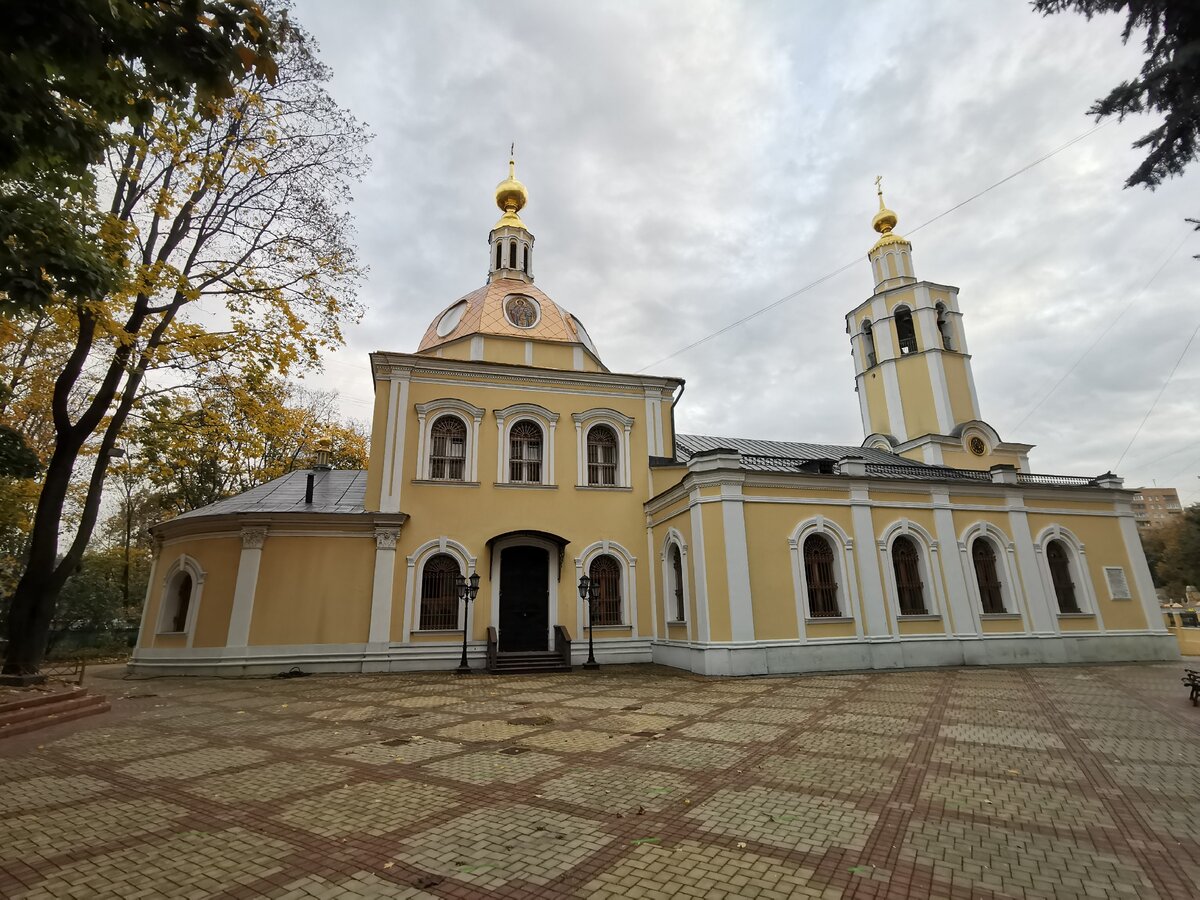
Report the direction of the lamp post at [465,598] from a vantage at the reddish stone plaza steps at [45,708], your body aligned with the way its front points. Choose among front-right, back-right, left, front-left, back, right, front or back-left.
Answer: front-left

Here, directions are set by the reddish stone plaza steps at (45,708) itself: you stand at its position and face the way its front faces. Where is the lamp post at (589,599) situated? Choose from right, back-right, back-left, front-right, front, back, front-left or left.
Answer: front-left

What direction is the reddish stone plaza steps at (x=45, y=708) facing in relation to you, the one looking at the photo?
facing the viewer and to the right of the viewer

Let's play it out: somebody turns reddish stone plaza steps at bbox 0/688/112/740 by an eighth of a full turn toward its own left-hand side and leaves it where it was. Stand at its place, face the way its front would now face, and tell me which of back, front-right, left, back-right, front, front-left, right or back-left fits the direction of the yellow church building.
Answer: front
